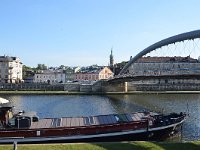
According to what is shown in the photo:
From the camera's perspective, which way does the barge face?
to the viewer's right
